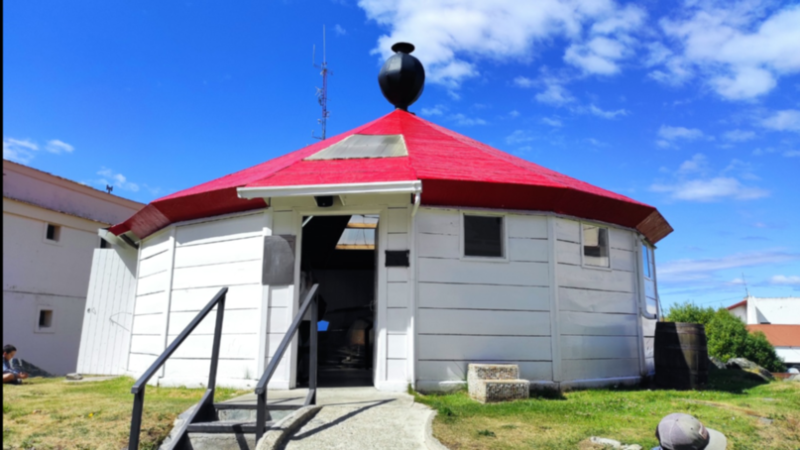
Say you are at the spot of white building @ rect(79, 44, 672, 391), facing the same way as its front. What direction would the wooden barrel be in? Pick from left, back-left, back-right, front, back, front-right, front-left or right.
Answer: left

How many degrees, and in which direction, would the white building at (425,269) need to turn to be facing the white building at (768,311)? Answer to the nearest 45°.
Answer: approximately 135° to its left

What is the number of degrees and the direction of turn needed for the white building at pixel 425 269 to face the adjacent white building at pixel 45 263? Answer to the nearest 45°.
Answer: approximately 135° to its right

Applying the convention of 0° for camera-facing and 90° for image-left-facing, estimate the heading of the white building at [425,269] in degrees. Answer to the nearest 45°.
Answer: approximately 0°

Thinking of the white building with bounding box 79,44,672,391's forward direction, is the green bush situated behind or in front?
behind
